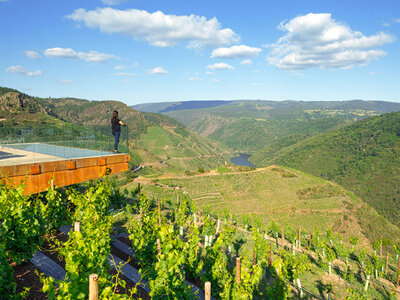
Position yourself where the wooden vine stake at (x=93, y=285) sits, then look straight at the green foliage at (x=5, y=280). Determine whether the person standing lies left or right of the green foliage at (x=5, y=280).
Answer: right

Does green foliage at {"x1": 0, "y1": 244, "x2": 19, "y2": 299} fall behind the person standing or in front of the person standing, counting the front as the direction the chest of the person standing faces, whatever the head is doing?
behind

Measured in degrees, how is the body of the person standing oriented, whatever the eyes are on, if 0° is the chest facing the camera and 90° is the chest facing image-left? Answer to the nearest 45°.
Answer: approximately 225°

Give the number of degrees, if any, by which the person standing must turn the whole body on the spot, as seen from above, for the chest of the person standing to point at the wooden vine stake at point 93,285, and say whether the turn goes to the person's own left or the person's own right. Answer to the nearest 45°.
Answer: approximately 135° to the person's own right
